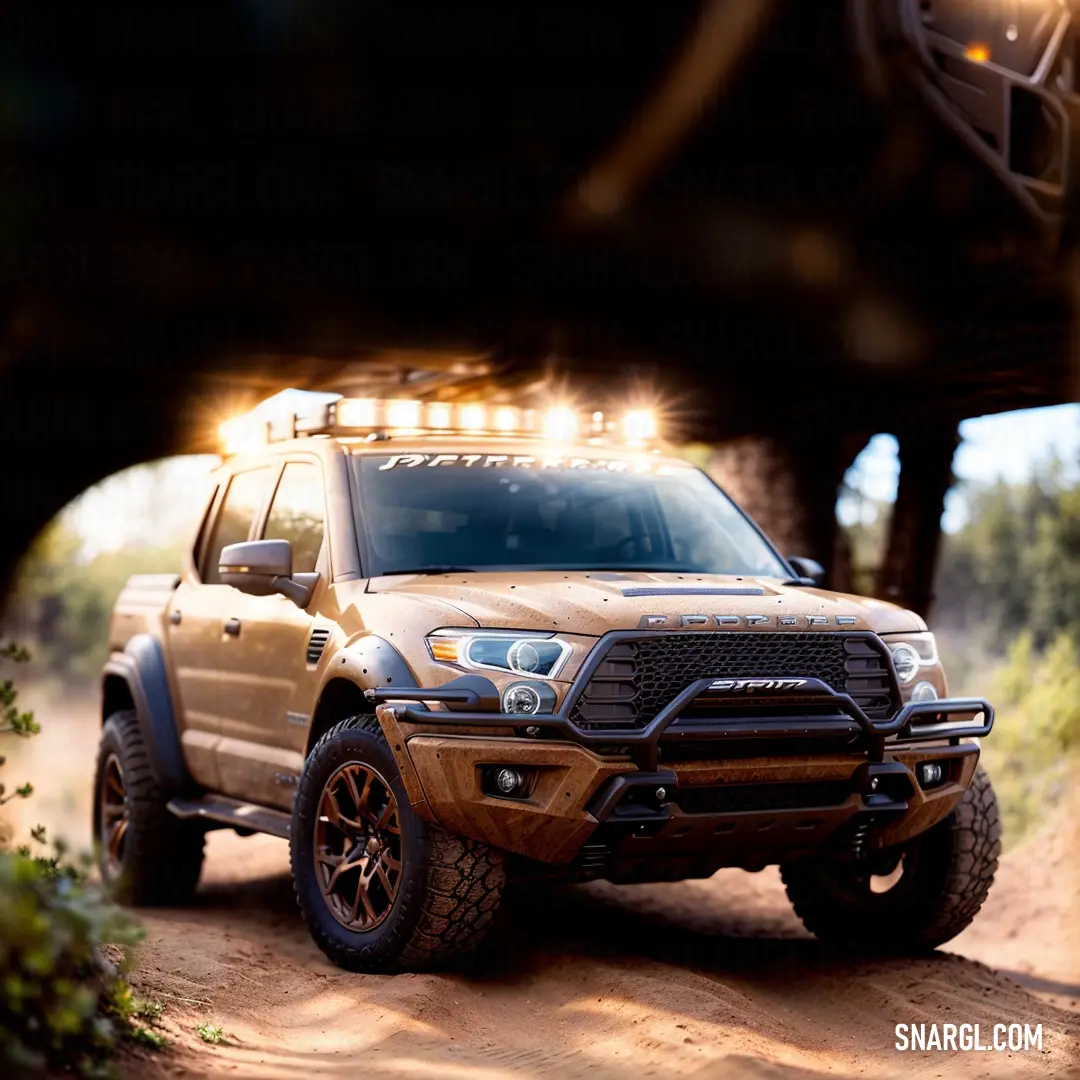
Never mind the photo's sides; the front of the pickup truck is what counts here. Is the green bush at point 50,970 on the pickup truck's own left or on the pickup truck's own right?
on the pickup truck's own right

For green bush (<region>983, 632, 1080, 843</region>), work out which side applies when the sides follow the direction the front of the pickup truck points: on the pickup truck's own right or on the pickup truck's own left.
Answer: on the pickup truck's own left

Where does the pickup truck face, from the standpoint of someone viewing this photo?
facing the viewer and to the right of the viewer
